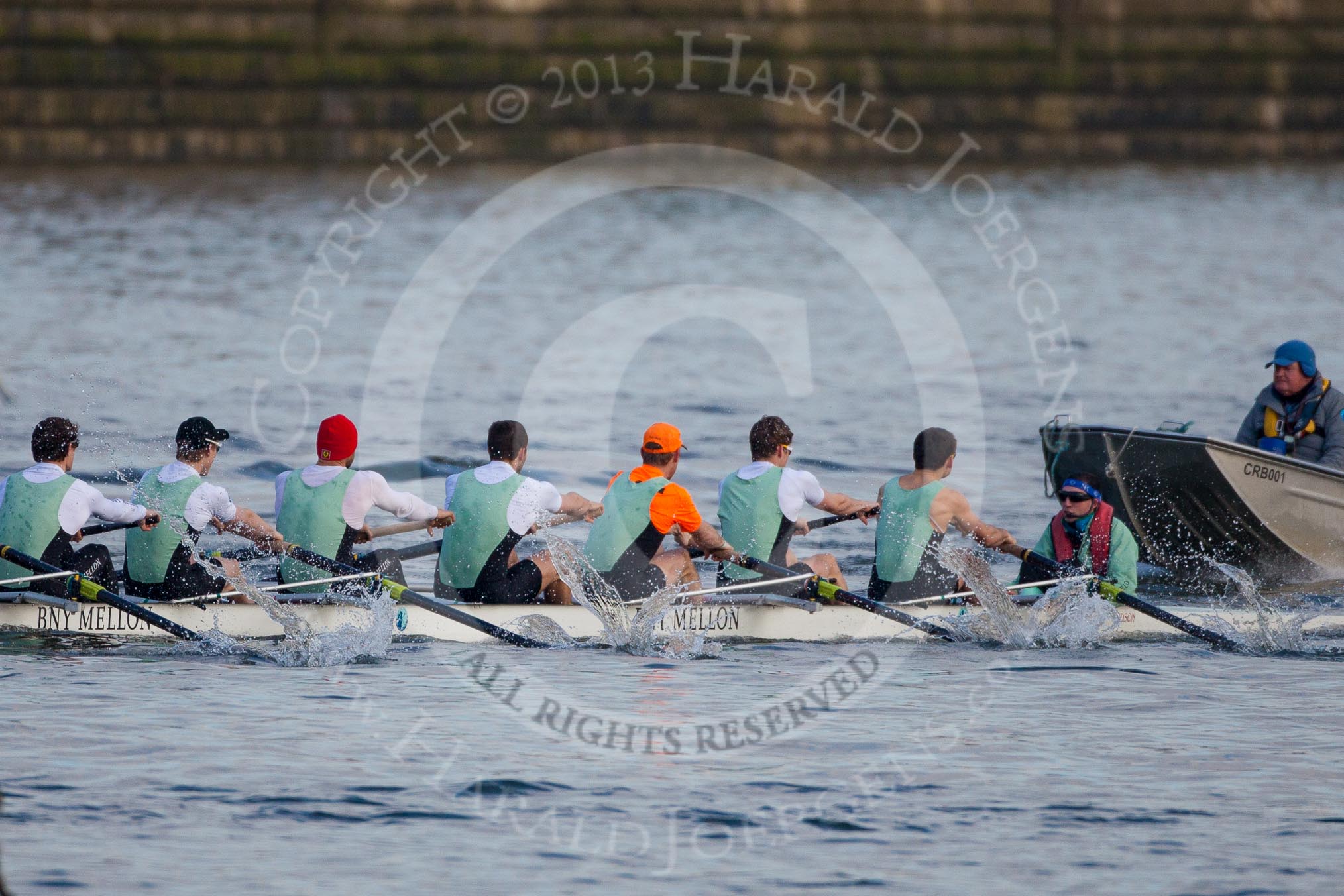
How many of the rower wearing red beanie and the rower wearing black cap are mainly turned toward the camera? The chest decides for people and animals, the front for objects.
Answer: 0

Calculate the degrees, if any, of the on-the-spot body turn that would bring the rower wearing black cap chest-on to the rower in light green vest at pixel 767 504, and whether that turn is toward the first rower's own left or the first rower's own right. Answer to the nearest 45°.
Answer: approximately 45° to the first rower's own right

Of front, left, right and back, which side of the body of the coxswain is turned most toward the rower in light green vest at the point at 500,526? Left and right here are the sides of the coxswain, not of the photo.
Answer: front

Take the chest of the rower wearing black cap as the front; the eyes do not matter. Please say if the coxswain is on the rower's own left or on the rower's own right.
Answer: on the rower's own right

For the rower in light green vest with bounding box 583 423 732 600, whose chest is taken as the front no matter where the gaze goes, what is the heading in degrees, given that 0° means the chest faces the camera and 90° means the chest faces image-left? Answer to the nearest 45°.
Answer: approximately 225°

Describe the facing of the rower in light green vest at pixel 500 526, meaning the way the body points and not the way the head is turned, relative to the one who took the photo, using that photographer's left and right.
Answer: facing away from the viewer and to the right of the viewer

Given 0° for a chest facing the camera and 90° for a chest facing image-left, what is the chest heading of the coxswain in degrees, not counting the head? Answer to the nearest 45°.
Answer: approximately 45°

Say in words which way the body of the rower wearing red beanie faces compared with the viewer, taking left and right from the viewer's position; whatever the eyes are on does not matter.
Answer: facing away from the viewer and to the right of the viewer

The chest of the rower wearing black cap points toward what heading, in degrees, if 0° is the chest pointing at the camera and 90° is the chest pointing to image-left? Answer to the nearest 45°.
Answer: approximately 225°

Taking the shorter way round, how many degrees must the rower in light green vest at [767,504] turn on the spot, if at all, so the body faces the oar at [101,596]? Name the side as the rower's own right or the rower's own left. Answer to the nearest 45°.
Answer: approximately 135° to the rower's own left

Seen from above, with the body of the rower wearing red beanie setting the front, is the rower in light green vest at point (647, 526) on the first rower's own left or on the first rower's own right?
on the first rower's own right
